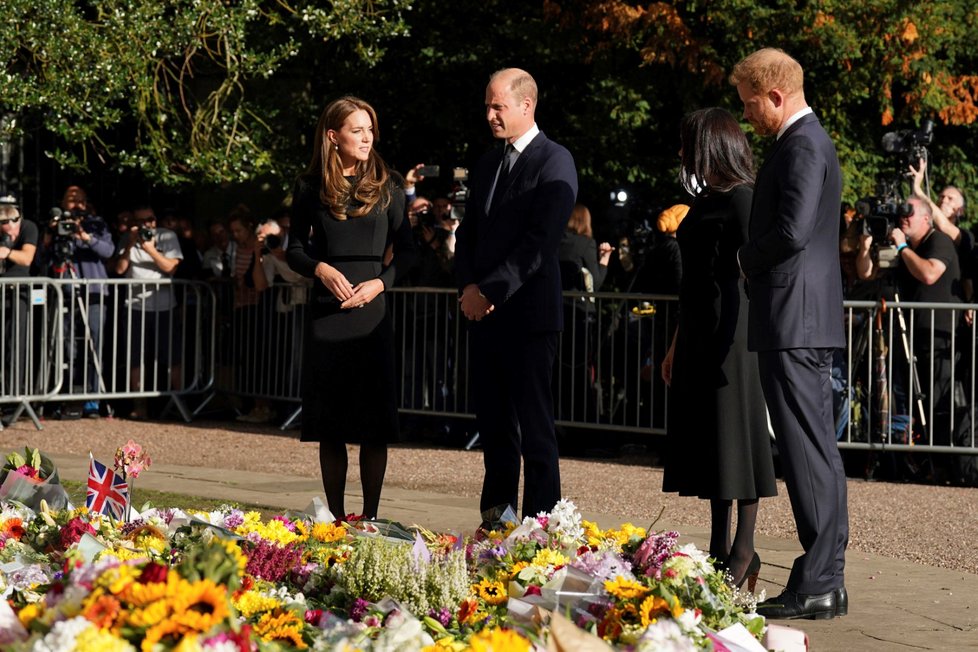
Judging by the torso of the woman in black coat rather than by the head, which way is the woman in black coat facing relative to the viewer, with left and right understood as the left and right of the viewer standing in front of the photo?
facing away from the viewer and to the left of the viewer

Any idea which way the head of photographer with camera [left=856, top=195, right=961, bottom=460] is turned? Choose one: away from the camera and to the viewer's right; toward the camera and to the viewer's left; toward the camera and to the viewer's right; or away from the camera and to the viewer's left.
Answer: toward the camera and to the viewer's left

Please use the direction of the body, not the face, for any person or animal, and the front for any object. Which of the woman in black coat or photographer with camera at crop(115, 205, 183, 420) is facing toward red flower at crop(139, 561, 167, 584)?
the photographer with camera

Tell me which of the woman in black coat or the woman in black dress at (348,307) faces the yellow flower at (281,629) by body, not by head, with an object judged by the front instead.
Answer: the woman in black dress

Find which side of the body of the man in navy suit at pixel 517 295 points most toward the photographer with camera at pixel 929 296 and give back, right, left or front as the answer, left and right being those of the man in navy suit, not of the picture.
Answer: back

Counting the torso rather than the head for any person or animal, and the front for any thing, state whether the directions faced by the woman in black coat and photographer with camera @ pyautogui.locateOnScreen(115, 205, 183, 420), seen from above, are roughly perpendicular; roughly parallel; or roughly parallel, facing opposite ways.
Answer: roughly parallel, facing opposite ways

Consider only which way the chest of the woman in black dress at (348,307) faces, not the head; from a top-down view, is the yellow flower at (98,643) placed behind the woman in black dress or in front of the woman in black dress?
in front

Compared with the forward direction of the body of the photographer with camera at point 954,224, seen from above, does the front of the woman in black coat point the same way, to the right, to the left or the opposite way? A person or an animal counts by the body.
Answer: to the right

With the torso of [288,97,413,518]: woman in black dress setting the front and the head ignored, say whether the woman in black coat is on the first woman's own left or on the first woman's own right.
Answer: on the first woman's own left

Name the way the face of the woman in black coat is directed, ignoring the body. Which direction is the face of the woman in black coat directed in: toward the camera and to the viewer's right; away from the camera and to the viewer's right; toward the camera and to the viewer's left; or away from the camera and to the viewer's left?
away from the camera and to the viewer's left

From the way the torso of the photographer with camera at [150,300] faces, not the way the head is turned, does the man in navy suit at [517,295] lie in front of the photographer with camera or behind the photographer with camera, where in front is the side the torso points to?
in front

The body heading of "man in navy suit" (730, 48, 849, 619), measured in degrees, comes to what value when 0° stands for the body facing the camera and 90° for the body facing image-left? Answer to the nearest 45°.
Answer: approximately 90°

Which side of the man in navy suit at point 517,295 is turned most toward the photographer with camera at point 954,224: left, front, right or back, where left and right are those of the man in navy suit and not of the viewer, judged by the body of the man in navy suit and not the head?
back

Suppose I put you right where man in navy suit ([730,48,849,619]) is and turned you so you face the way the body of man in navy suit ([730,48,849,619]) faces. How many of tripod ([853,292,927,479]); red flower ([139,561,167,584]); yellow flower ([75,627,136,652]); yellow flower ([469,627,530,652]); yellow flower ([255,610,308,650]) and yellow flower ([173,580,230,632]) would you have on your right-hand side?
1

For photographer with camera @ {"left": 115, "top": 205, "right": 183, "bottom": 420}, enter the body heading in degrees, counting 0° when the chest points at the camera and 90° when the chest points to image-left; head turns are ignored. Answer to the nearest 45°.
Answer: approximately 0°

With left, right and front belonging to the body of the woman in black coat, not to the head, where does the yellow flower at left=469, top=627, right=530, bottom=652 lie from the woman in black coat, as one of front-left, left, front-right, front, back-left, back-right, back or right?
back-left

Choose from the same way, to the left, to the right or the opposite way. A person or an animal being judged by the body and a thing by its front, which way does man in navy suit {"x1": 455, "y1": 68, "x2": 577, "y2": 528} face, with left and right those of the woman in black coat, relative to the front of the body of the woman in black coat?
to the left

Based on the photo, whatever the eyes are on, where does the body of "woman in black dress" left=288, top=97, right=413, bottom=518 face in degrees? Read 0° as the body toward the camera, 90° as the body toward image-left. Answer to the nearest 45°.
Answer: approximately 0°

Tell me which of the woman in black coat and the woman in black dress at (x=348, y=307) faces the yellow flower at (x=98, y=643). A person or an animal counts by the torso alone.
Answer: the woman in black dress
